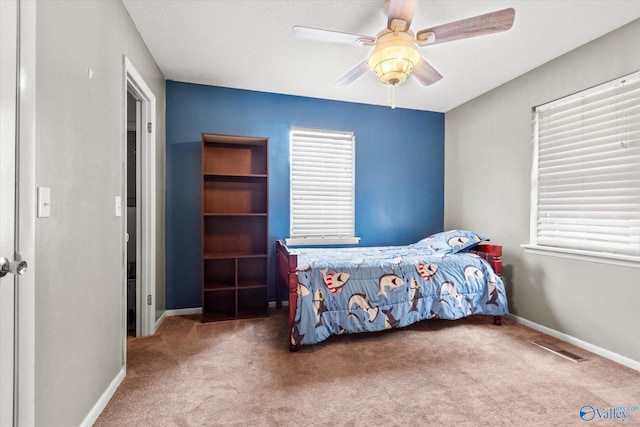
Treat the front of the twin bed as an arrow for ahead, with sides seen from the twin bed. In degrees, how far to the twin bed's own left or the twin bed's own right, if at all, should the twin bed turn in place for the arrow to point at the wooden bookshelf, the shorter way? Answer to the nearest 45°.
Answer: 0° — it already faces it

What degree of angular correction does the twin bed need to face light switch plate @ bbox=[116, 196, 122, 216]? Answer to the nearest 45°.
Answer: approximately 45° to its left

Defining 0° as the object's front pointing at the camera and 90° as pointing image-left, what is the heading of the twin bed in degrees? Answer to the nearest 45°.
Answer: approximately 90°

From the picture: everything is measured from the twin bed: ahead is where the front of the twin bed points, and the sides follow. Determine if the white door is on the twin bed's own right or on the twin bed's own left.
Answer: on the twin bed's own left

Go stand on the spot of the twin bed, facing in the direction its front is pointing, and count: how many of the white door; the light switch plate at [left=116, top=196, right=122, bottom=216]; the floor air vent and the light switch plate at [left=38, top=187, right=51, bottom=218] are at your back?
1

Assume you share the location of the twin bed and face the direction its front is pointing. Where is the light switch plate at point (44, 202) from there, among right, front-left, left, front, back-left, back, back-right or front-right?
front-left

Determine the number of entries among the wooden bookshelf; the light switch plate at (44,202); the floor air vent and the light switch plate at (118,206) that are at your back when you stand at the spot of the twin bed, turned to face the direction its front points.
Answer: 1

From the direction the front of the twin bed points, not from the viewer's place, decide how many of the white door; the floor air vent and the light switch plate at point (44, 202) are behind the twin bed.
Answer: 1

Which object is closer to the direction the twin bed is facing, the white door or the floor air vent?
the white door
